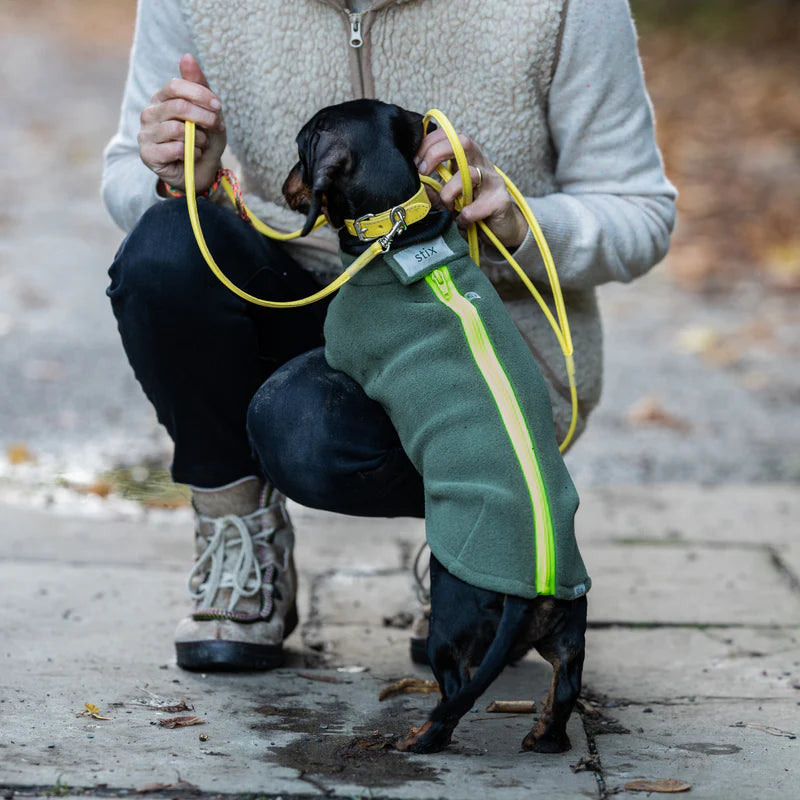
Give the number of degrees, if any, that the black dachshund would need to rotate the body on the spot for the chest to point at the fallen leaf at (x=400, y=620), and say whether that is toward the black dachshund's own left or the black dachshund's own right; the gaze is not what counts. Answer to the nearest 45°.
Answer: approximately 45° to the black dachshund's own right

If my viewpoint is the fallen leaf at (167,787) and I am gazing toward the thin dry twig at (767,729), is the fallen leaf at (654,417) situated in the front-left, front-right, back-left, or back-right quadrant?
front-left

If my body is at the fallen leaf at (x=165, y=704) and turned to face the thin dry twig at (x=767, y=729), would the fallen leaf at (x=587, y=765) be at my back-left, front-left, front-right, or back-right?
front-right

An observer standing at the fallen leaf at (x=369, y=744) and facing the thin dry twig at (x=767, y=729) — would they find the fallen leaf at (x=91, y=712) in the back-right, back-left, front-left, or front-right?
back-left

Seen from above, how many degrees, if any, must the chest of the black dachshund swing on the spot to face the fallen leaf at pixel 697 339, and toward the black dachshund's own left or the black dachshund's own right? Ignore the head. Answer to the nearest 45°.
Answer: approximately 45° to the black dachshund's own right

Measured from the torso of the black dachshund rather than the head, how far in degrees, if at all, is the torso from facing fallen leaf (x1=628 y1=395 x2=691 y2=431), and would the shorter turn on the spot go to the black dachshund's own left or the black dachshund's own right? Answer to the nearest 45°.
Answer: approximately 45° to the black dachshund's own right

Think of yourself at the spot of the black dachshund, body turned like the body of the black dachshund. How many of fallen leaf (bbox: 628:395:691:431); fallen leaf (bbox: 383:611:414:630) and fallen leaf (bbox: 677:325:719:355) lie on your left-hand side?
0

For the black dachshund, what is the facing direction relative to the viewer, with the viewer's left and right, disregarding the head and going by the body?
facing away from the viewer and to the left of the viewer
